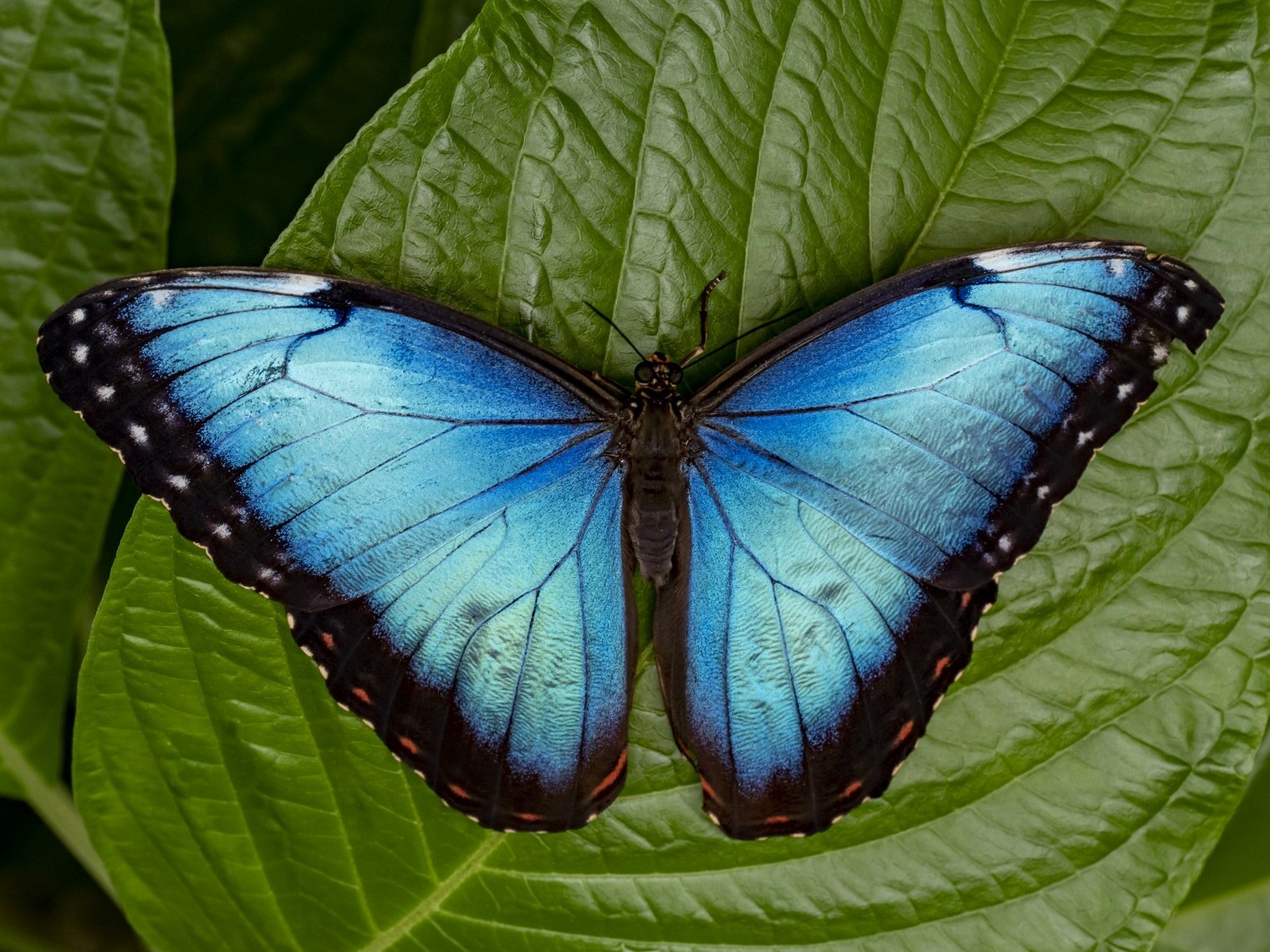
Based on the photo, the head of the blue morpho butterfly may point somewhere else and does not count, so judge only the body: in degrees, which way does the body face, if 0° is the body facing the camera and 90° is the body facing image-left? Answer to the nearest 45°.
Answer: approximately 180°

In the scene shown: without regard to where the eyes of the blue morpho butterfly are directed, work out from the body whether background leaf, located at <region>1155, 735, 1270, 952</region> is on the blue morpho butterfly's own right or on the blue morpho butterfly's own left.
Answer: on the blue morpho butterfly's own right
